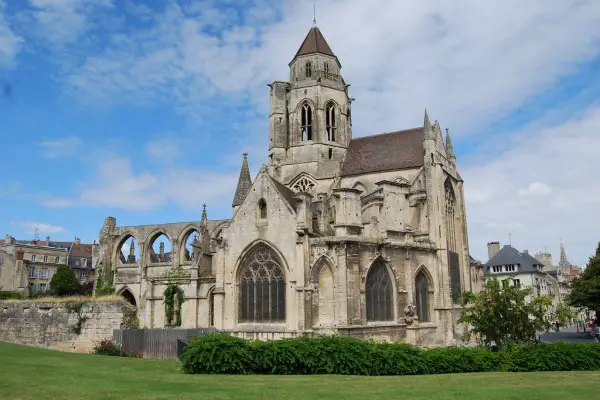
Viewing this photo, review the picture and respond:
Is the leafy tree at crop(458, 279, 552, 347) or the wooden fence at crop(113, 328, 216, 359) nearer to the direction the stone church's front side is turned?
the wooden fence

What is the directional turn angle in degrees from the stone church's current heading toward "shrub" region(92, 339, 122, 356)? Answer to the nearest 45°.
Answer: approximately 45° to its right

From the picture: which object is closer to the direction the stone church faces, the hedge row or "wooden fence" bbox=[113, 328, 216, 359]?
the wooden fence

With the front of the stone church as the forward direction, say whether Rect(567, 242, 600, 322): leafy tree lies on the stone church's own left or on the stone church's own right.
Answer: on the stone church's own left

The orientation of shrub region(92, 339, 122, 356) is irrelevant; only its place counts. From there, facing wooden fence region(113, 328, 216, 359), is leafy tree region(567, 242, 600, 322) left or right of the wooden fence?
left

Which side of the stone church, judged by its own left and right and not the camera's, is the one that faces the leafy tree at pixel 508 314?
back

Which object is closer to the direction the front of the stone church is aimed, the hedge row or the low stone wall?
the low stone wall
